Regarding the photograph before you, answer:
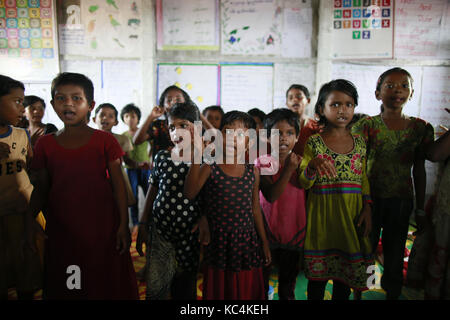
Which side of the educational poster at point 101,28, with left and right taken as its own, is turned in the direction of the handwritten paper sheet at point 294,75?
left

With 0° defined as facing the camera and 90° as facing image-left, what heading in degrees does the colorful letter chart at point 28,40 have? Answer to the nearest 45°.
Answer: approximately 0°

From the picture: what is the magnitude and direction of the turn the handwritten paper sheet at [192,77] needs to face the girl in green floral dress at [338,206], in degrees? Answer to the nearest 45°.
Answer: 0° — it already faces them

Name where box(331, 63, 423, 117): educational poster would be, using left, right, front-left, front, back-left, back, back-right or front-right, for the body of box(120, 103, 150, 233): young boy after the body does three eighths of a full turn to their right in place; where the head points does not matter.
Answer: back-right
